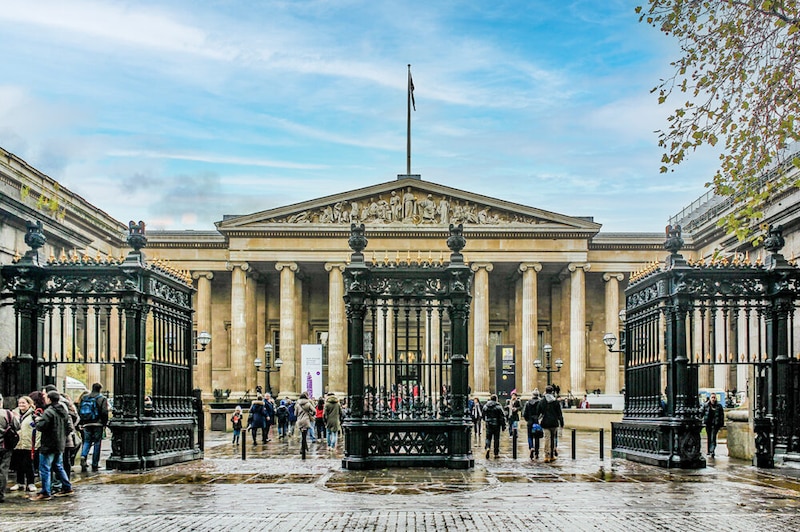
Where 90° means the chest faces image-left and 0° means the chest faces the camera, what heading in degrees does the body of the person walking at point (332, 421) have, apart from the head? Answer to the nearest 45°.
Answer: approximately 180°

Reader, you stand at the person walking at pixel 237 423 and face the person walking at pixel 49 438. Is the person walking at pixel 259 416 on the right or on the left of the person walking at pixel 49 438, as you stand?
left

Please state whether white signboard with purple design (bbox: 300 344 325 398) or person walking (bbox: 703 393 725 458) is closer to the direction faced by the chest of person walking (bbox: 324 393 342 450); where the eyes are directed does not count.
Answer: the white signboard with purple design

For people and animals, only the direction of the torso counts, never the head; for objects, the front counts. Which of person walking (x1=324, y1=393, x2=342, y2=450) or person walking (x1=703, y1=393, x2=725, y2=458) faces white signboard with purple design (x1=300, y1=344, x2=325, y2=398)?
person walking (x1=324, y1=393, x2=342, y2=450)

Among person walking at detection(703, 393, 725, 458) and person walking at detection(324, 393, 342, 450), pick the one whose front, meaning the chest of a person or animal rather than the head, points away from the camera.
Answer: person walking at detection(324, 393, 342, 450)

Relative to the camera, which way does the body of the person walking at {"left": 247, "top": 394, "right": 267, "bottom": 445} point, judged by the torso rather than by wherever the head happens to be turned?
away from the camera
